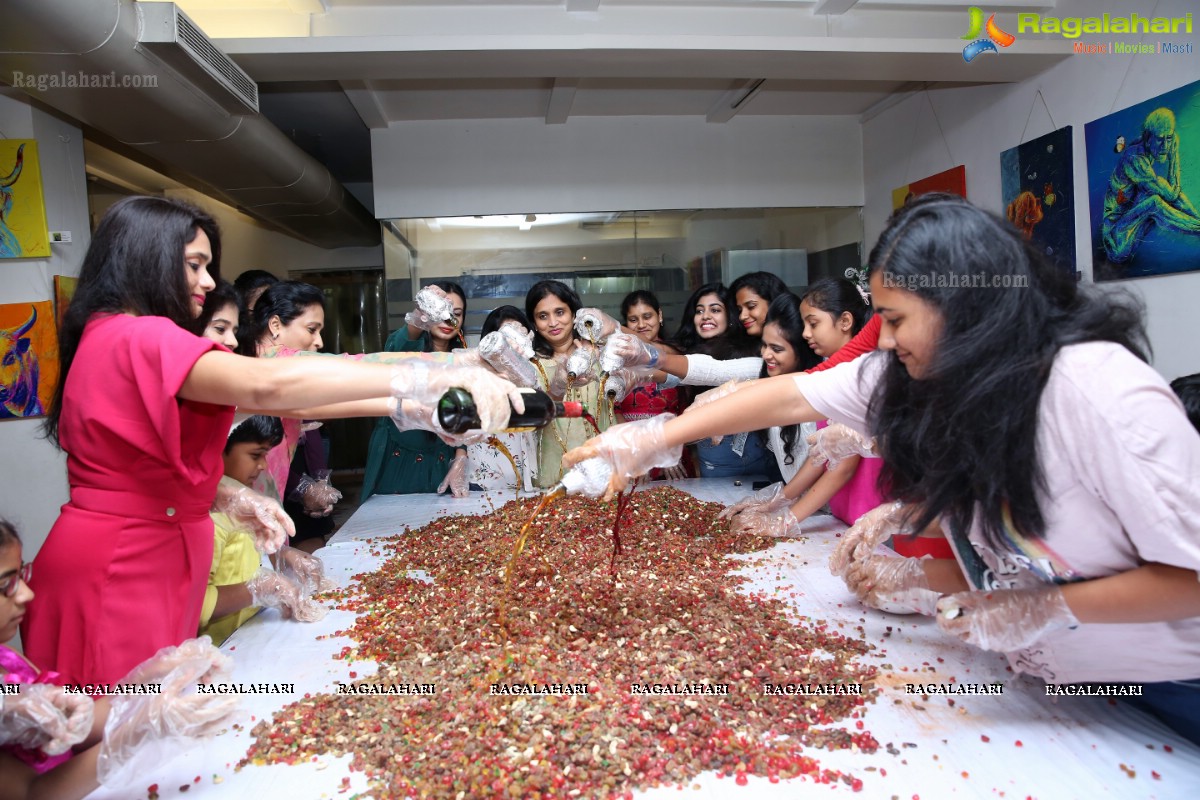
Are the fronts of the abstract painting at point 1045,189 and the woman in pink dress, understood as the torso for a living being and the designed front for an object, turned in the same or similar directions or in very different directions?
very different directions

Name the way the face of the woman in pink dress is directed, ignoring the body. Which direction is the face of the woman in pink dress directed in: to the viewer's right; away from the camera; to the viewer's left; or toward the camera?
to the viewer's right

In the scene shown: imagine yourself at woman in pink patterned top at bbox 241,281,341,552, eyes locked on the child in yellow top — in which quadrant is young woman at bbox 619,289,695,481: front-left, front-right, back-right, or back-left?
back-left

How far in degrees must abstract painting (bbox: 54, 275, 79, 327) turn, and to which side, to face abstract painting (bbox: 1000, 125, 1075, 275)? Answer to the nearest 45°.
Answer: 0° — it already faces it

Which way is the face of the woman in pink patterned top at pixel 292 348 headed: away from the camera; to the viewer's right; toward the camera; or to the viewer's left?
to the viewer's right

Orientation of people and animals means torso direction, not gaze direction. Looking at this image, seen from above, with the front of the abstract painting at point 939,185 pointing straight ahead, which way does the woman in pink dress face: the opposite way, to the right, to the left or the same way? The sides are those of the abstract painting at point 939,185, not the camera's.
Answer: the opposite way

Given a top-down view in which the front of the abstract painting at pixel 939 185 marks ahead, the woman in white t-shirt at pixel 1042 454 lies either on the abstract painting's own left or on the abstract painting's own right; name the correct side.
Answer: on the abstract painting's own left

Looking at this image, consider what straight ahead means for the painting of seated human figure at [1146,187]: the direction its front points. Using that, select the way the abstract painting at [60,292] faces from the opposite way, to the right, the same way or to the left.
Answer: the opposite way

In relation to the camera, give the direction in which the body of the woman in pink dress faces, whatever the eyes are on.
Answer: to the viewer's right

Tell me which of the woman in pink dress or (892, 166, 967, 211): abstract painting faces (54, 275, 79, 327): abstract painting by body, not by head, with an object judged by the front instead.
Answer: (892, 166, 967, 211): abstract painting

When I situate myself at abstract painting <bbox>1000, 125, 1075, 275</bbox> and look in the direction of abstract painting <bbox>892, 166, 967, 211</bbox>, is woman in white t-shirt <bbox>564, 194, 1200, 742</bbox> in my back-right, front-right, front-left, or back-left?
back-left
